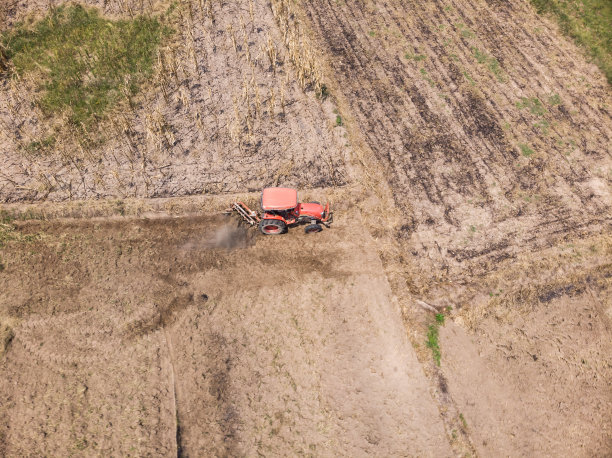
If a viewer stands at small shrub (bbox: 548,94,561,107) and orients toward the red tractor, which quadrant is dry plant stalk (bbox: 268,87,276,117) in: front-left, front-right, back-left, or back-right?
front-right

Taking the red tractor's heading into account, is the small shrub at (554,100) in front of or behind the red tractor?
in front

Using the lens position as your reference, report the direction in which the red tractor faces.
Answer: facing to the right of the viewer

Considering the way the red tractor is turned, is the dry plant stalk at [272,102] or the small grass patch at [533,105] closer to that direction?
the small grass patch

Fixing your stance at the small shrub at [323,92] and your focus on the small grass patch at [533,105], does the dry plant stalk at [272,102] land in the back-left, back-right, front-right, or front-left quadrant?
back-right

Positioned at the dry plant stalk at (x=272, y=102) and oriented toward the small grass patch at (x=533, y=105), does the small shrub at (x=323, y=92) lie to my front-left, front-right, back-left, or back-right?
front-left

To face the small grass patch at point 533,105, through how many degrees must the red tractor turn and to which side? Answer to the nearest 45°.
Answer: approximately 45° to its left

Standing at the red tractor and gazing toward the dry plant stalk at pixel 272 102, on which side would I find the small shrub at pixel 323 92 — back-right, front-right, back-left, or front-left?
front-right

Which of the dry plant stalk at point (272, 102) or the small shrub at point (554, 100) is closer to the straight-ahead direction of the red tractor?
the small shrub

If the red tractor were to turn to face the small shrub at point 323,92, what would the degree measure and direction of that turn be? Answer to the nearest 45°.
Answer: approximately 90° to its left

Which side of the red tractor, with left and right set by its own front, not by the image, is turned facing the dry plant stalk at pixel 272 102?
left
